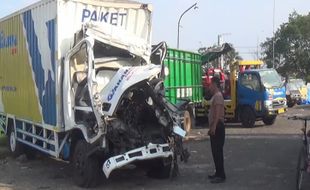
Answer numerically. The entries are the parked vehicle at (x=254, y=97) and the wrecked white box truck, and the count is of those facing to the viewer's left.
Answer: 0

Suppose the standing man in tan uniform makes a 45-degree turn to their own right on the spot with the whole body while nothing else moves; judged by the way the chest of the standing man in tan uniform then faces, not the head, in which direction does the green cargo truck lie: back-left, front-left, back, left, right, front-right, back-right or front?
front-right

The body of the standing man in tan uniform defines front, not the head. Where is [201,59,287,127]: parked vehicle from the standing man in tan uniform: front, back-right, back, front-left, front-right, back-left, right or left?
right

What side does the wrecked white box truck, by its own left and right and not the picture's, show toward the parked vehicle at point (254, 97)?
left

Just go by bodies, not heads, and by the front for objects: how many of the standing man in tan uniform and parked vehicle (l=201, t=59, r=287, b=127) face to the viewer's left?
1

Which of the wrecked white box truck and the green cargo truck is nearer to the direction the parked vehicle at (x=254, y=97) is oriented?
the wrecked white box truck

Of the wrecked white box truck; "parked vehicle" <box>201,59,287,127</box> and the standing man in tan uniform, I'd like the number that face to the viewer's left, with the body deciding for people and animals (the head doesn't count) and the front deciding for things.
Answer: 1

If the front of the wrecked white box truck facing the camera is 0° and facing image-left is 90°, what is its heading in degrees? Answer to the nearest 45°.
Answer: approximately 315°

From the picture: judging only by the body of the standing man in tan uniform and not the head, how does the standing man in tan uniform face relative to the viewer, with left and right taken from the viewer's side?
facing to the left of the viewer

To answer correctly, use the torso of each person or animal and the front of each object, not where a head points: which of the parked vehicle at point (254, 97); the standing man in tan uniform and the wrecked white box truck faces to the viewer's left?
the standing man in tan uniform

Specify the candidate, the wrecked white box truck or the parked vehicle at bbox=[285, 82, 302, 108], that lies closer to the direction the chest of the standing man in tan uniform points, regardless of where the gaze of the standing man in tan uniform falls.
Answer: the wrecked white box truck
